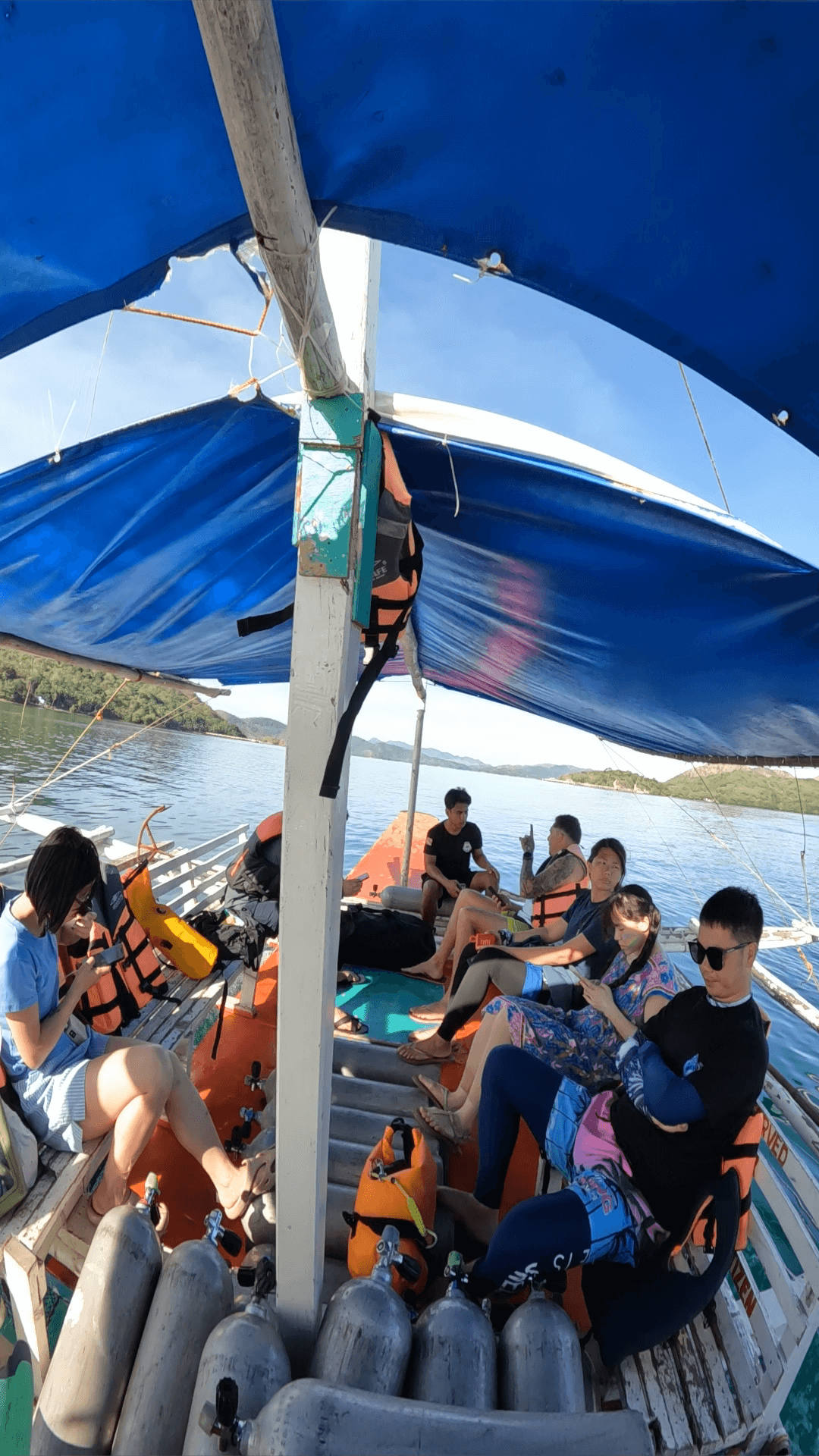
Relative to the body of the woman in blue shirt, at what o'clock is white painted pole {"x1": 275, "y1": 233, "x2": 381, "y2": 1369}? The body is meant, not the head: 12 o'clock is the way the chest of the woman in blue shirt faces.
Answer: The white painted pole is roughly at 2 o'clock from the woman in blue shirt.

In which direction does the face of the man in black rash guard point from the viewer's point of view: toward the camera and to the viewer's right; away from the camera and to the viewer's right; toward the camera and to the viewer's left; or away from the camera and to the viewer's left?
toward the camera and to the viewer's left

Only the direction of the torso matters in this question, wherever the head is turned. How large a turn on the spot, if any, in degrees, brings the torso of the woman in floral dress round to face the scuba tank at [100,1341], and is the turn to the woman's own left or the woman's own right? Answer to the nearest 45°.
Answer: approximately 45° to the woman's own left

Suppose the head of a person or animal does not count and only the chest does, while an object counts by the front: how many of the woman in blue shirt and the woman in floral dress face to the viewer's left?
1

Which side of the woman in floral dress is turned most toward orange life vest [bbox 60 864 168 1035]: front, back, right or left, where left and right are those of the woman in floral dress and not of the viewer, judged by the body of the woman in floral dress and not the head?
front

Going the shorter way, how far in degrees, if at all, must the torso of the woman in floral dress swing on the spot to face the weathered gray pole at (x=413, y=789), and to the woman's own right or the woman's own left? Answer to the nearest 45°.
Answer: approximately 90° to the woman's own right

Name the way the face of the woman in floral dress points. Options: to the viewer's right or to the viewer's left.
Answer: to the viewer's left

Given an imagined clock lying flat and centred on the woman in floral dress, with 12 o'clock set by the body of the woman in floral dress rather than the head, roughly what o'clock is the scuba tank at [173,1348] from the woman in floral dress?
The scuba tank is roughly at 10 o'clock from the woman in floral dress.

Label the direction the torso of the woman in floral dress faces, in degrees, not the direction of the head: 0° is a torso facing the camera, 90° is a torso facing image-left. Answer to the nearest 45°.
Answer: approximately 90°

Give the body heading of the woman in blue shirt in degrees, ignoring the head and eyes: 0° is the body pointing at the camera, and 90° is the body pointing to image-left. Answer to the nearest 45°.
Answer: approximately 270°

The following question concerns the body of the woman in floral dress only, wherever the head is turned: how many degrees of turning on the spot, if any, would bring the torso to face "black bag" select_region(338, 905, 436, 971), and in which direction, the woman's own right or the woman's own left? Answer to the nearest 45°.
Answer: approximately 45° to the woman's own right

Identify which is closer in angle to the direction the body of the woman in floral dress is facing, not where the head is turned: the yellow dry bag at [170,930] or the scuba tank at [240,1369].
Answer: the yellow dry bag
